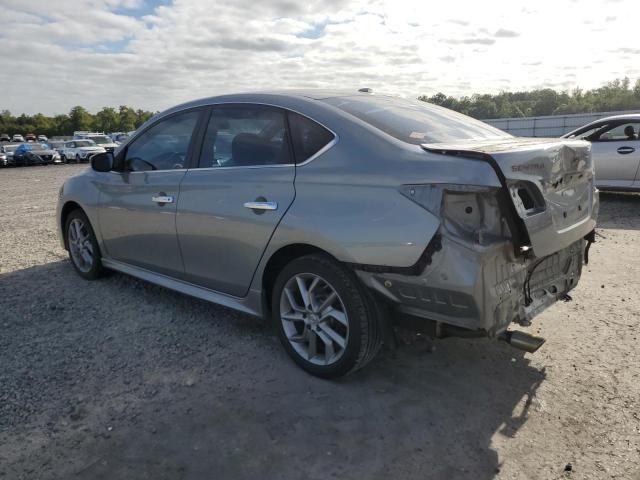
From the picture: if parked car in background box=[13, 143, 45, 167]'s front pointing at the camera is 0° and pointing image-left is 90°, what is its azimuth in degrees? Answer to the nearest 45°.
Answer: approximately 315°

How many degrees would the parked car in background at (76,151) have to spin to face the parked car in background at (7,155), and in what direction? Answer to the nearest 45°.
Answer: approximately 135° to its right

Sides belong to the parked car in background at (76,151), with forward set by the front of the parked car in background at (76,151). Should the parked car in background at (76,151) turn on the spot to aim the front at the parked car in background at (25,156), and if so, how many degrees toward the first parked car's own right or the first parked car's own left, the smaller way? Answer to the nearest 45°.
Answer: approximately 135° to the first parked car's own right

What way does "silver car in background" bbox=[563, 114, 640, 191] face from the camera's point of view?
to the viewer's left
